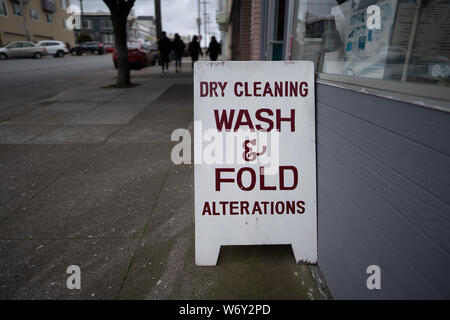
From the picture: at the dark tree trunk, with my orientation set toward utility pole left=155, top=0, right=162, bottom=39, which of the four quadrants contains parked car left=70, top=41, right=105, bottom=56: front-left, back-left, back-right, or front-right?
front-left

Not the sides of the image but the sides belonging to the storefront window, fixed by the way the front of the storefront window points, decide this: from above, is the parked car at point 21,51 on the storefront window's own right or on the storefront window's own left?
on the storefront window's own right

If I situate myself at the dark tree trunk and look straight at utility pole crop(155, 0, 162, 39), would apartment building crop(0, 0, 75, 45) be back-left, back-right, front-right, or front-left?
front-left

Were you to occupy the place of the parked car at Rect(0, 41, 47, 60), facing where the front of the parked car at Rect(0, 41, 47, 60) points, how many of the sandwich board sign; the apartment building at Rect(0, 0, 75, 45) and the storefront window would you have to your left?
2

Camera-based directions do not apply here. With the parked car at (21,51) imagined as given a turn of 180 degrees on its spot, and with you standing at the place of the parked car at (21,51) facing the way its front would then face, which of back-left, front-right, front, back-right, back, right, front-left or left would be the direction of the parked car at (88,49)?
front-left

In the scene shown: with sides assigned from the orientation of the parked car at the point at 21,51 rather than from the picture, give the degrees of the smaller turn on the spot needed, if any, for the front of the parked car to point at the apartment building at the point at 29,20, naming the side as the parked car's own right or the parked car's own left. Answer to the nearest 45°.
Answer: approximately 90° to the parked car's own right

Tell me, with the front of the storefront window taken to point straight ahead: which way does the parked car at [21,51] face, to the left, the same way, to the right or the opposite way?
the same way

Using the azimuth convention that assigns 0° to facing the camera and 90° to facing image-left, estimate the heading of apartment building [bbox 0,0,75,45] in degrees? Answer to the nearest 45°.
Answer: approximately 315°

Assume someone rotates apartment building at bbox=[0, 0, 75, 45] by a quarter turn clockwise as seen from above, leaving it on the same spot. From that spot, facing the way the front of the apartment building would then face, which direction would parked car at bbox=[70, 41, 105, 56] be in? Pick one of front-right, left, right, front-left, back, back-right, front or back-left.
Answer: left

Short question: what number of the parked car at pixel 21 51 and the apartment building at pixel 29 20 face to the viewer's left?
1

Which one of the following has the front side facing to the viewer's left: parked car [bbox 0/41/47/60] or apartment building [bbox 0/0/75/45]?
the parked car

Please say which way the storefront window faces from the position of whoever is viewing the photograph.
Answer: facing the viewer and to the left of the viewer

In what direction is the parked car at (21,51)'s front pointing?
to the viewer's left

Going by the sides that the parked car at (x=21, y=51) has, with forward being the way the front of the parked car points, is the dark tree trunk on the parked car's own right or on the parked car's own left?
on the parked car's own left

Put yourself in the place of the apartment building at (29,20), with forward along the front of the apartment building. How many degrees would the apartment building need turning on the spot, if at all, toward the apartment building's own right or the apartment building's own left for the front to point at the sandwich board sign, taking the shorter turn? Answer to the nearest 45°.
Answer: approximately 45° to the apartment building's own right

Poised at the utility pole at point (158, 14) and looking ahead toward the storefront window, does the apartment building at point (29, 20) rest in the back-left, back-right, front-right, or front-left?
back-right

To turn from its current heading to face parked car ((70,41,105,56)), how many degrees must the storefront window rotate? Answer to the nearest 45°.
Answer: approximately 90° to its right
